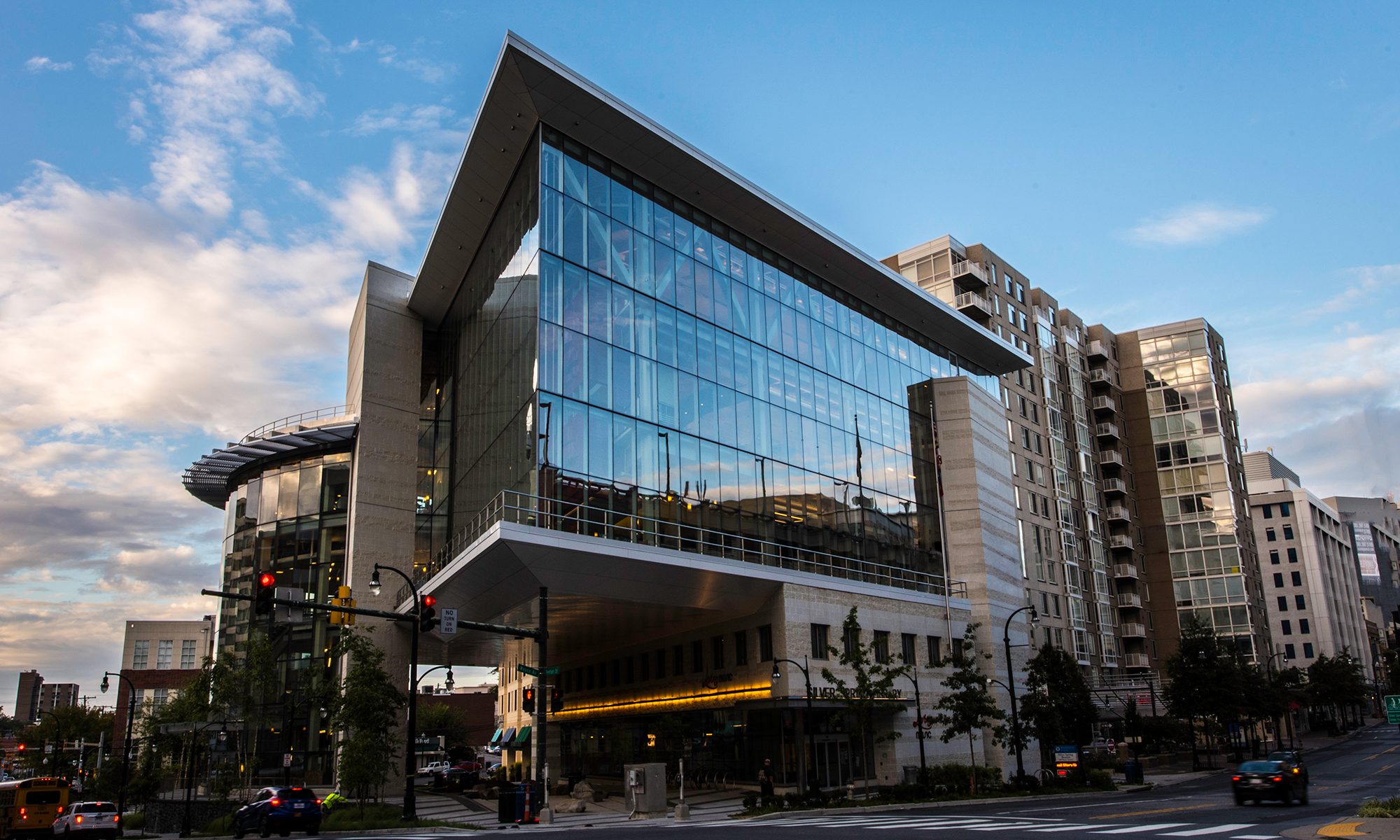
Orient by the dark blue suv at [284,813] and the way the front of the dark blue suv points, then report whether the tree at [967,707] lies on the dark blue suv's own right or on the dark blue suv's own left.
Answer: on the dark blue suv's own right

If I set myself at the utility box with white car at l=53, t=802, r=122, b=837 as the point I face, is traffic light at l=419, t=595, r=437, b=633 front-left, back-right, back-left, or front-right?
front-left

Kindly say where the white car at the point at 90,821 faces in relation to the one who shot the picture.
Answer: facing away from the viewer and to the left of the viewer

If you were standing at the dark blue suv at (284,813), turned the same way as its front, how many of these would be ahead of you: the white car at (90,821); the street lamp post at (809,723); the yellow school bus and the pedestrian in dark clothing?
2

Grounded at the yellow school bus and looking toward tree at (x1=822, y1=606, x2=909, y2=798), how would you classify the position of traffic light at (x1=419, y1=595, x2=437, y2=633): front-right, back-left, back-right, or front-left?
front-right
